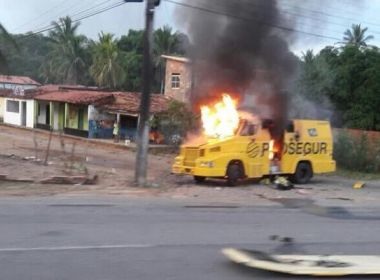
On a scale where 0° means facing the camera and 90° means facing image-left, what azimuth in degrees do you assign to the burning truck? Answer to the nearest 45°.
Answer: approximately 45°

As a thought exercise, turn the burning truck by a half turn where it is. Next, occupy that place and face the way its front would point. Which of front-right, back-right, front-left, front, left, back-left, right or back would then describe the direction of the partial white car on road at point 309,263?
back-right

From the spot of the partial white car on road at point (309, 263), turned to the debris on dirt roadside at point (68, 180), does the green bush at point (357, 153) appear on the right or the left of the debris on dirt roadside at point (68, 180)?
right

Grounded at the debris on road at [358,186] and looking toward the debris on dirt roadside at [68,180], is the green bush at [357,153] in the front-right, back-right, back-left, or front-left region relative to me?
back-right

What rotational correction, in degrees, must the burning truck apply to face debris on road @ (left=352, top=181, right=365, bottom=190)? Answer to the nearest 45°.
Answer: approximately 135° to its left

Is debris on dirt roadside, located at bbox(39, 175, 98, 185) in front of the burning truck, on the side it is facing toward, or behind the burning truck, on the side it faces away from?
in front

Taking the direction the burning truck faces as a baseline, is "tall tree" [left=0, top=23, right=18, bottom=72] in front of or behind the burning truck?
in front

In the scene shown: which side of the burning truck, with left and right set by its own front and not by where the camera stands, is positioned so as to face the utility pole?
front
